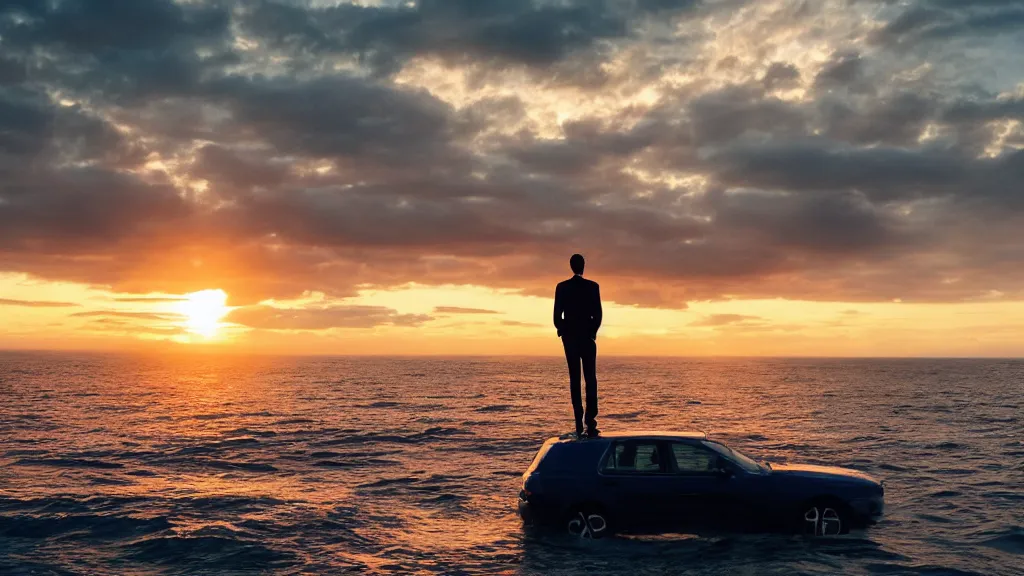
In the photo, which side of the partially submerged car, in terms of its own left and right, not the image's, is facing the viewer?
right

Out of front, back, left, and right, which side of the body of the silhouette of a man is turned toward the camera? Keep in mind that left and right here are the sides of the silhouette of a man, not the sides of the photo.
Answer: back
